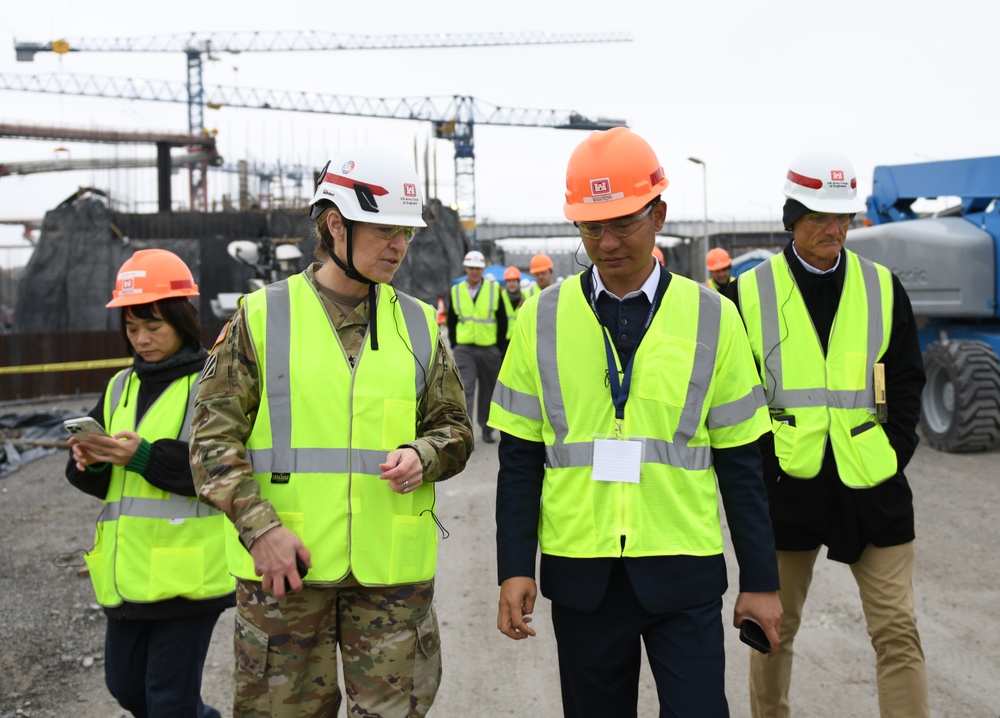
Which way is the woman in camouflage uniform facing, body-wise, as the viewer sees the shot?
toward the camera

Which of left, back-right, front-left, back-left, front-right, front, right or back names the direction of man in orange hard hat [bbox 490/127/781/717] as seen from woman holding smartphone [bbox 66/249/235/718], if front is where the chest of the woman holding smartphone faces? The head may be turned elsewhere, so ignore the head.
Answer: left

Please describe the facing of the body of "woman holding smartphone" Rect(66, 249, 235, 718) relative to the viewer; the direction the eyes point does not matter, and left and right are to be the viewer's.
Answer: facing the viewer and to the left of the viewer

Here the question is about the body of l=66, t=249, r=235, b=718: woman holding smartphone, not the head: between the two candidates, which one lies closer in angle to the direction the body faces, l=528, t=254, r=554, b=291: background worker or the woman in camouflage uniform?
the woman in camouflage uniform

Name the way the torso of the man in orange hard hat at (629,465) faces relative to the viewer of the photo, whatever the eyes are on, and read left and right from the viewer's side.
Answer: facing the viewer

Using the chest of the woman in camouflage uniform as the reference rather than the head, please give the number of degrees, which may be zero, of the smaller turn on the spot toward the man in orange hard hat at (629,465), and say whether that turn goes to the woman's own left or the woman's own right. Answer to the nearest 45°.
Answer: approximately 90° to the woman's own left

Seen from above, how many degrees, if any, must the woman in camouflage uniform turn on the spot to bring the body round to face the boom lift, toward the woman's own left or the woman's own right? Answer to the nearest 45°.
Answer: approximately 135° to the woman's own left

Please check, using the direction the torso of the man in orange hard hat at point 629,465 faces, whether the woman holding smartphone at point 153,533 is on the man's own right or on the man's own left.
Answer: on the man's own right

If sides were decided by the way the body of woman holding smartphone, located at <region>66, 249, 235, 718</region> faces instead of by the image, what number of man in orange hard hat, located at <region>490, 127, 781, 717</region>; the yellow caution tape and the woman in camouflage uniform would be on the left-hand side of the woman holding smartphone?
2

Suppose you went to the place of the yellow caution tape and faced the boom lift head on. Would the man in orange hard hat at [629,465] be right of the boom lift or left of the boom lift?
right

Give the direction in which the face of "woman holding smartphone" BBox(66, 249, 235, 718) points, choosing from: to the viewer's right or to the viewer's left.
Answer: to the viewer's left

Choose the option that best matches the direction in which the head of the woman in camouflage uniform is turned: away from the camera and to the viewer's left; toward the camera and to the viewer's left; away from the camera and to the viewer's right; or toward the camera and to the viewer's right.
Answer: toward the camera and to the viewer's right

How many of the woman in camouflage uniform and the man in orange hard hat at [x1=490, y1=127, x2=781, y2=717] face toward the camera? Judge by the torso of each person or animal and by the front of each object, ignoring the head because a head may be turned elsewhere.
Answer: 2

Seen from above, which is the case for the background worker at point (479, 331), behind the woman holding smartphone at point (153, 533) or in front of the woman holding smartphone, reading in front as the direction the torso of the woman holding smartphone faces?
behind

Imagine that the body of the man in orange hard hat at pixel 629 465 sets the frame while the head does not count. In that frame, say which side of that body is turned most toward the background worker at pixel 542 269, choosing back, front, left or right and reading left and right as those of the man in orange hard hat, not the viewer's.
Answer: back
